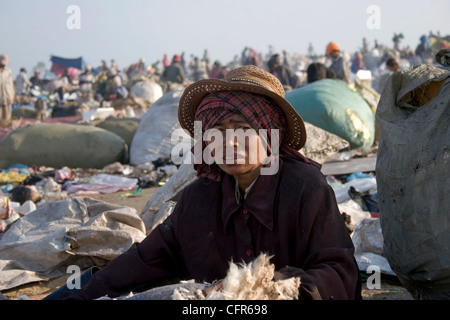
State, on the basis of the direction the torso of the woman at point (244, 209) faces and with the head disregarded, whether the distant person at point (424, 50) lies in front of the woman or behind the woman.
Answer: behind

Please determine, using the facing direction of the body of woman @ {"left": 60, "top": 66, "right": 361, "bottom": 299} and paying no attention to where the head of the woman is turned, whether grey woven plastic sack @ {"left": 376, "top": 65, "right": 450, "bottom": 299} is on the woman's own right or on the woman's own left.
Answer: on the woman's own left

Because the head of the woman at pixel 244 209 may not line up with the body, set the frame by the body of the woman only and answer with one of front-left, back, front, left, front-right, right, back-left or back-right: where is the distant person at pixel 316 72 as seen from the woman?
back

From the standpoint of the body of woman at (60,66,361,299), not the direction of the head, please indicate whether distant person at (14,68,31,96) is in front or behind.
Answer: behind

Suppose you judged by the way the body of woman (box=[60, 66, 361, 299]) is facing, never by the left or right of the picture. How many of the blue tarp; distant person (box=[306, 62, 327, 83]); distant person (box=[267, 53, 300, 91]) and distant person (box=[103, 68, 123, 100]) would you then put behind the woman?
4

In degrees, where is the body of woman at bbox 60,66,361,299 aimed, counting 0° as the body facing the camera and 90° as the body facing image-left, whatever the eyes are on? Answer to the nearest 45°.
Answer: approximately 0°

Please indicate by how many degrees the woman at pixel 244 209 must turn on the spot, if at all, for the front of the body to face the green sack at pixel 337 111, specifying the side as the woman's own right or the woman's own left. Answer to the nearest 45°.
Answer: approximately 180°

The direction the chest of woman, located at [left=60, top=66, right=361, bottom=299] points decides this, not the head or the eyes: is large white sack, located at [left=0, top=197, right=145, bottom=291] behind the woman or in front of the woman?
behind

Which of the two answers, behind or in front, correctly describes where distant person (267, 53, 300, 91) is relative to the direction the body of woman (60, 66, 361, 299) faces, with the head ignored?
behind

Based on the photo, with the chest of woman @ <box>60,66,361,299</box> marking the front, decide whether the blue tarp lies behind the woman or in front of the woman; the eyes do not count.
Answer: behind

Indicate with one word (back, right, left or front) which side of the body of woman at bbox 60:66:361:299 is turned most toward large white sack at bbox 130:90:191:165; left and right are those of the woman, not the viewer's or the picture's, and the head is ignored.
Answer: back

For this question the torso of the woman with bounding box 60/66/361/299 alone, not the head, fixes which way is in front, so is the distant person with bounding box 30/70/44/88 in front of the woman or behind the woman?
behind

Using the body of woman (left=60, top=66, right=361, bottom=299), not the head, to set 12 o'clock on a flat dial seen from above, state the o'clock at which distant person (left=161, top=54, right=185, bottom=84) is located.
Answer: The distant person is roughly at 6 o'clock from the woman.
